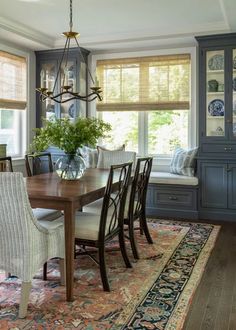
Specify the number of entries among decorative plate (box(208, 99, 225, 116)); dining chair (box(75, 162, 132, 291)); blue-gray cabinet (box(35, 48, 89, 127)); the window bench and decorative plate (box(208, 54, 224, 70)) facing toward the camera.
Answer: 4

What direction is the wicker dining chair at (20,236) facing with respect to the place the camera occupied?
facing away from the viewer and to the right of the viewer

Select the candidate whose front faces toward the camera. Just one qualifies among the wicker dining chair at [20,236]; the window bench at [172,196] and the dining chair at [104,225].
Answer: the window bench

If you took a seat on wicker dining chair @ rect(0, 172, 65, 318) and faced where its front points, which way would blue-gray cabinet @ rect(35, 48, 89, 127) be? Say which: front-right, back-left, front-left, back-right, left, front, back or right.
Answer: front-left

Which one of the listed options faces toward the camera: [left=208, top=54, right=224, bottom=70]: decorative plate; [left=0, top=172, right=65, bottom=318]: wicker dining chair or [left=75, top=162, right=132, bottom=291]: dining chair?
the decorative plate

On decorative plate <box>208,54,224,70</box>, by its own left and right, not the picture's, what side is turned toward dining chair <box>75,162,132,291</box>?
front

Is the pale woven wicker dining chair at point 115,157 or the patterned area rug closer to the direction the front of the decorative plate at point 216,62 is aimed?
the patterned area rug

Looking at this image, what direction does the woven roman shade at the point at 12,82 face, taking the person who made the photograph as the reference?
facing the viewer and to the right of the viewer

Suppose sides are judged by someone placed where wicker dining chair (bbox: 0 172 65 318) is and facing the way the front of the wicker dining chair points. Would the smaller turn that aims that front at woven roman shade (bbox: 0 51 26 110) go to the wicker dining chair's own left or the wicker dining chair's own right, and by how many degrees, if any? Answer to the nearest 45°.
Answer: approximately 45° to the wicker dining chair's own left

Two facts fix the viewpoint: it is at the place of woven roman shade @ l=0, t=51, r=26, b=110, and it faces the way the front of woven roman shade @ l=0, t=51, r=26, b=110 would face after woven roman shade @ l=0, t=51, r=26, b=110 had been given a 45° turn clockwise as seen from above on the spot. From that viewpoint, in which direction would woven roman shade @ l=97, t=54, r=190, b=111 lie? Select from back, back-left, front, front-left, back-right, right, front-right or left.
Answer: left
